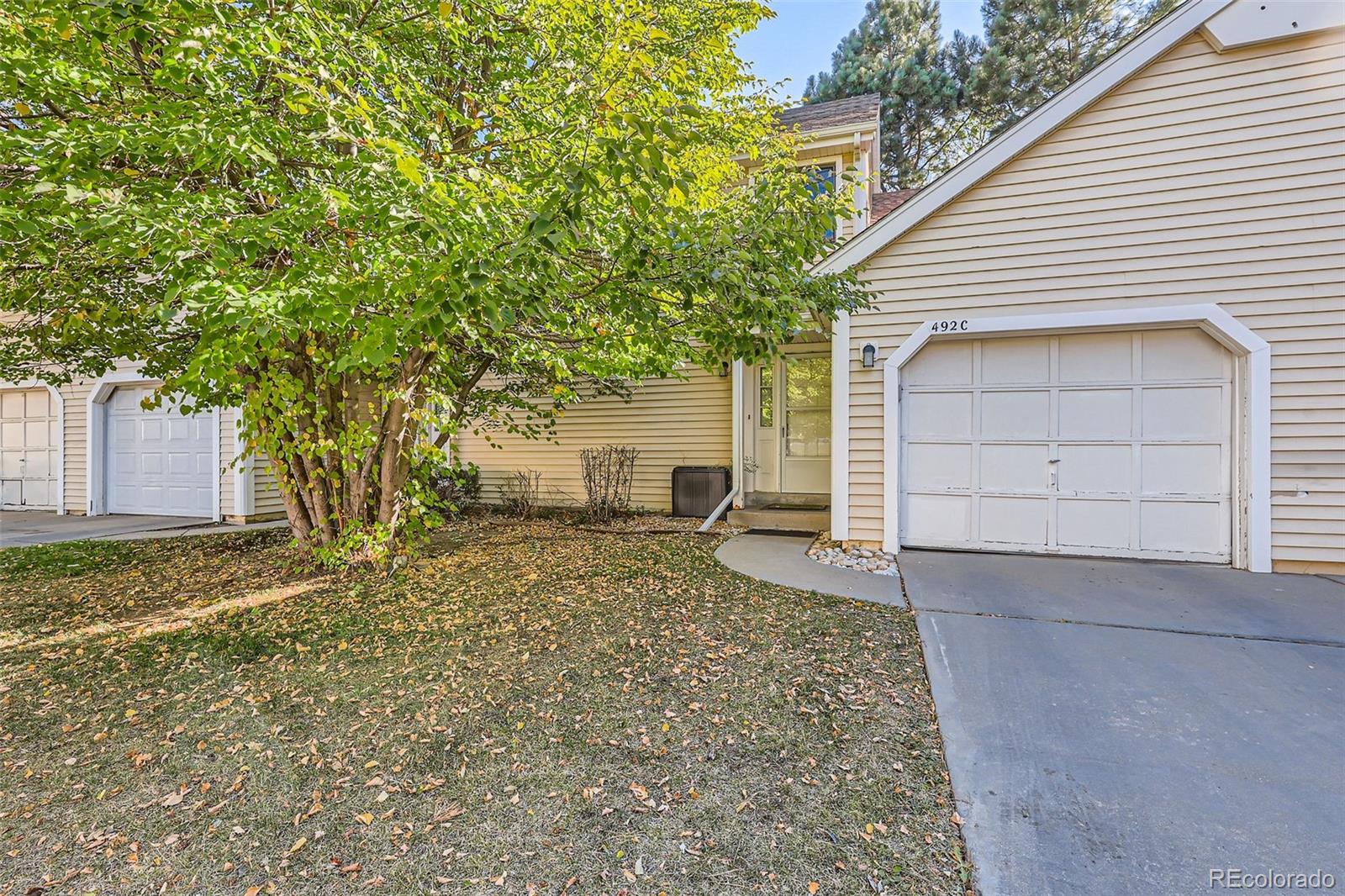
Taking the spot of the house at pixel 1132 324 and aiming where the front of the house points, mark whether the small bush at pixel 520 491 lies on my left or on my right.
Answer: on my right

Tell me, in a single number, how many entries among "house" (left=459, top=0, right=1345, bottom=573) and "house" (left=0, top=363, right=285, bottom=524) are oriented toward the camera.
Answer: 2

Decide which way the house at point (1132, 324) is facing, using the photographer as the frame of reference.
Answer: facing the viewer

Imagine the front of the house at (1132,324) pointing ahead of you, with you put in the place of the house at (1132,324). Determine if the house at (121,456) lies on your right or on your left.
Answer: on your right

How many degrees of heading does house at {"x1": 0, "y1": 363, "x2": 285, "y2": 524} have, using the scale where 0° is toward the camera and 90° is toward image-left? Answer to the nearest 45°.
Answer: approximately 0°

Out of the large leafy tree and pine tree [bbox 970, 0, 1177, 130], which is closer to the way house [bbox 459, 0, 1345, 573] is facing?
the large leafy tree

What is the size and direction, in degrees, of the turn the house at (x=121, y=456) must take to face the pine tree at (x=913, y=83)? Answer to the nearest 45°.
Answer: approximately 90° to its left

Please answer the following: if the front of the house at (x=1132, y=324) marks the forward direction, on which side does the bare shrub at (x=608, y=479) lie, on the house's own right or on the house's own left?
on the house's own right

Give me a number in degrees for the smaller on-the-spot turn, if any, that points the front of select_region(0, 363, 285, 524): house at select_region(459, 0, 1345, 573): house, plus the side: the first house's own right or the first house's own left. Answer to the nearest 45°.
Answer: approximately 45° to the first house's own left

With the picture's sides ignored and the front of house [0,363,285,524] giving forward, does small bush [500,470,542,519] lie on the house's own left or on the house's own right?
on the house's own left

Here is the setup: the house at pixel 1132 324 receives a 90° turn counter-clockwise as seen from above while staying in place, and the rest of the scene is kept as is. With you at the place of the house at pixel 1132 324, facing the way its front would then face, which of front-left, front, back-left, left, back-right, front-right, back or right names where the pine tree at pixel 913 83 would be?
left

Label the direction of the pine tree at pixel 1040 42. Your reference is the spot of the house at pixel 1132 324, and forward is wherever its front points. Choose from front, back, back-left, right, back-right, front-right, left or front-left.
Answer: back
